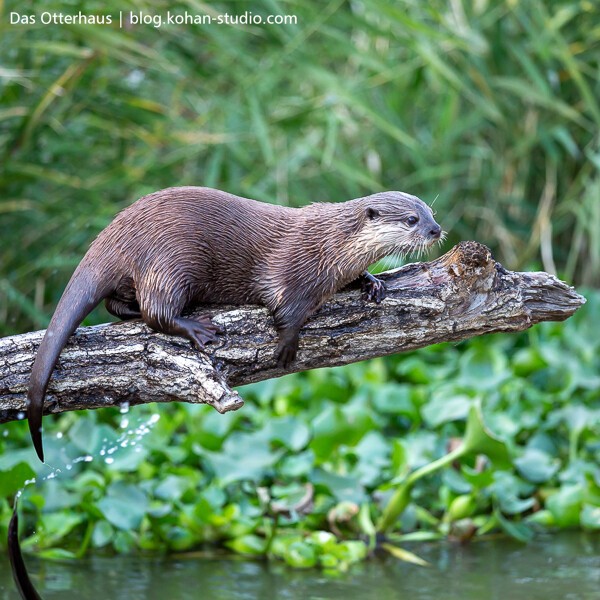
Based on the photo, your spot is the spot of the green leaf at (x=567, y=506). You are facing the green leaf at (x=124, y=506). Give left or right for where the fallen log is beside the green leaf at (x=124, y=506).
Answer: left

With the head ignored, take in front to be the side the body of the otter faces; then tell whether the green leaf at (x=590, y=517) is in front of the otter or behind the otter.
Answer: in front

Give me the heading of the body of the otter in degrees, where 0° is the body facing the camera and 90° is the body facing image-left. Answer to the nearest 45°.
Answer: approximately 270°
